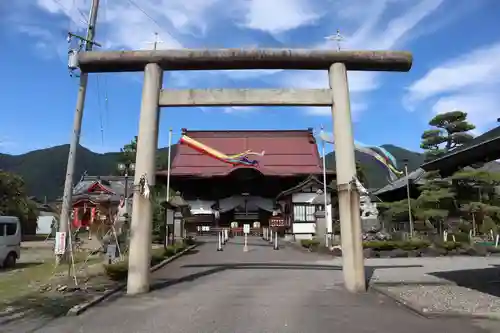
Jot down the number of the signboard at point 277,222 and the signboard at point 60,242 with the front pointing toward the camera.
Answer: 2

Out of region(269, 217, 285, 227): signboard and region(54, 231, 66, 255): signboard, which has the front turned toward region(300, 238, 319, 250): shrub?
region(269, 217, 285, 227): signboard

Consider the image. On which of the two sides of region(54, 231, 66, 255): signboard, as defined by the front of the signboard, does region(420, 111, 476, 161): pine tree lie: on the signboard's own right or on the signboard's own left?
on the signboard's own left

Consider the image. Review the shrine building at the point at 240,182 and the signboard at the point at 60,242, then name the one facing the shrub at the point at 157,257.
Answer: the shrine building

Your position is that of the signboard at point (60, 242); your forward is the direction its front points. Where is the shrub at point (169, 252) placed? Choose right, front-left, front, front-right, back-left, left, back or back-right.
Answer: back-left

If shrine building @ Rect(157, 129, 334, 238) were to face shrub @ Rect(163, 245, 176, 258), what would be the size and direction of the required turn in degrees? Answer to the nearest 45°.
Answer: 0° — it already faces it
